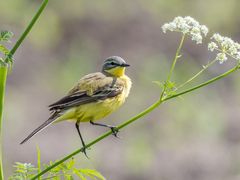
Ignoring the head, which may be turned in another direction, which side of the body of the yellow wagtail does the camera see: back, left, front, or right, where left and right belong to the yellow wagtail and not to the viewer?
right
